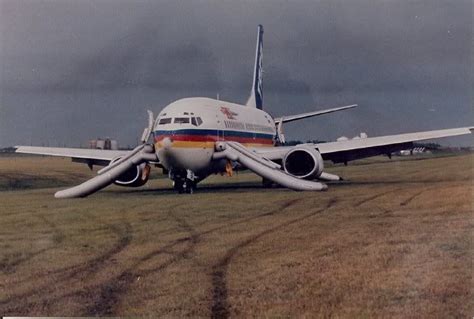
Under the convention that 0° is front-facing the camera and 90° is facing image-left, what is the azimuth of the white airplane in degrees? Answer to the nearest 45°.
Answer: approximately 0°
